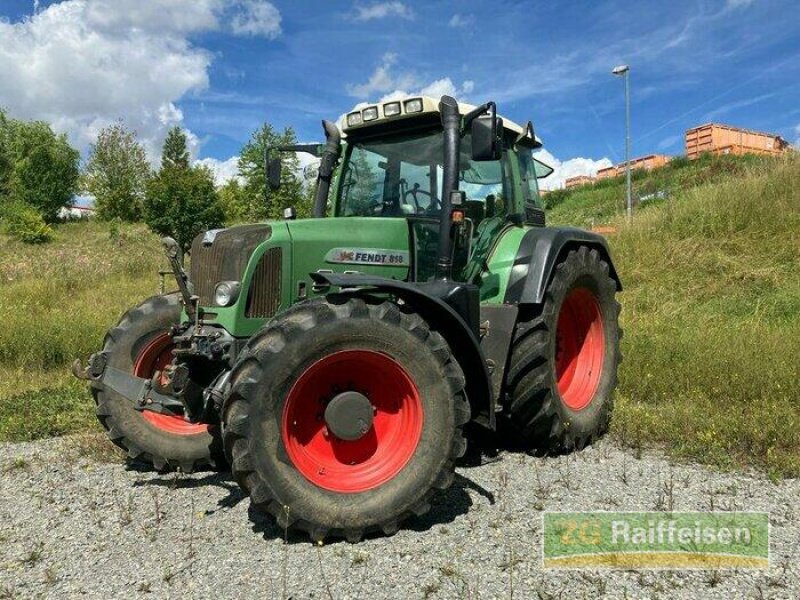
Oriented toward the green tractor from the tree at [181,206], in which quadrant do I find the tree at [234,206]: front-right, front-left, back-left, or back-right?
back-left

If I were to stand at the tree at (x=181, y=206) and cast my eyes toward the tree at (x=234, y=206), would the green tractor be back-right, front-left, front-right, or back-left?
back-right

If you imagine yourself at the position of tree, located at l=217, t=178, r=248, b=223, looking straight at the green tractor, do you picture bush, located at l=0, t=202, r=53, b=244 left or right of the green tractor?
right

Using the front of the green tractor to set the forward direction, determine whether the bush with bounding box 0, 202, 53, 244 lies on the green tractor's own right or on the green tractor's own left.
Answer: on the green tractor's own right

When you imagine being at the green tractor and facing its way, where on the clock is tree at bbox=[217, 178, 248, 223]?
The tree is roughly at 4 o'clock from the green tractor.

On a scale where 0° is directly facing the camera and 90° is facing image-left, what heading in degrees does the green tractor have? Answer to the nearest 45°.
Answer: approximately 45°

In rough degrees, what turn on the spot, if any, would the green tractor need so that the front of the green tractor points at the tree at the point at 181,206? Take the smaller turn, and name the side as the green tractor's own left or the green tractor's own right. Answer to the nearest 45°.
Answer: approximately 135° to the green tractor's own right
